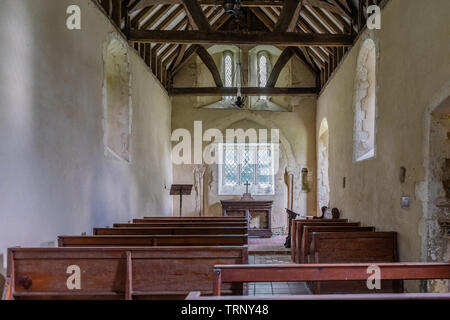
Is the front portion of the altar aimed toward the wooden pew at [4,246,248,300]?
yes

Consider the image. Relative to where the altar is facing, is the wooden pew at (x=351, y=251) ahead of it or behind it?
ahead

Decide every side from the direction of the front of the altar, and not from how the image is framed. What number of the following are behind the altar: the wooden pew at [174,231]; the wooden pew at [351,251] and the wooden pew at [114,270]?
0

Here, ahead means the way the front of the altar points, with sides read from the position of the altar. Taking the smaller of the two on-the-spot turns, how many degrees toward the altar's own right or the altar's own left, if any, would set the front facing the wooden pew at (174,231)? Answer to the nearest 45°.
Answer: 0° — it already faces it
